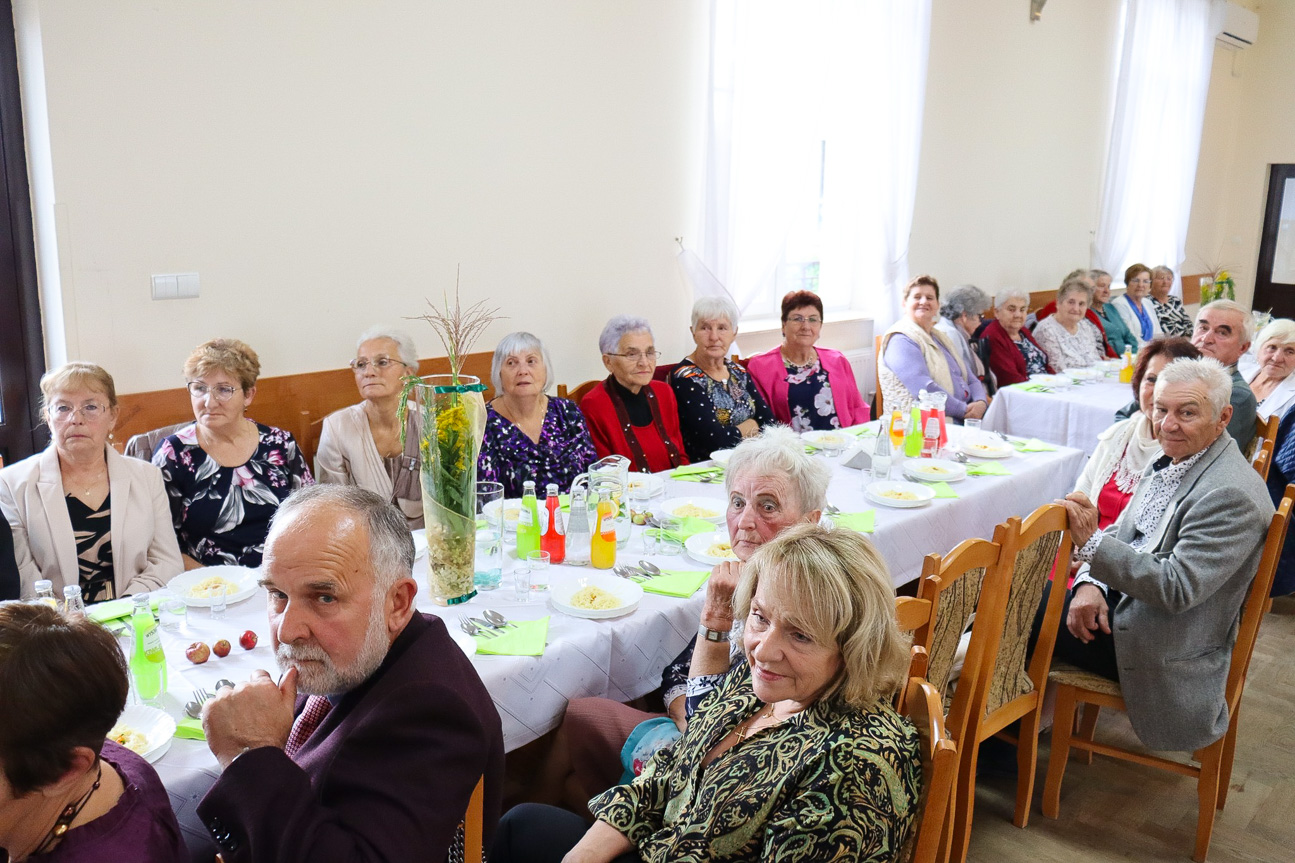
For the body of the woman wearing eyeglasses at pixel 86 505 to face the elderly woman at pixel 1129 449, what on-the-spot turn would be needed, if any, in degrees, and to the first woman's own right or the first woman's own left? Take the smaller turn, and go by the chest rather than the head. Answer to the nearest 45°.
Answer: approximately 90° to the first woman's own left

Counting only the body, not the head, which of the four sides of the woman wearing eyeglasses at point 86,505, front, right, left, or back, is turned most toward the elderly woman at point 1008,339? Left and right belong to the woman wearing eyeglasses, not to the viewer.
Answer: left

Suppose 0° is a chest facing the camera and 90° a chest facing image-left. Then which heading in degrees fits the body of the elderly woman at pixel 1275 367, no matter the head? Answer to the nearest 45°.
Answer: approximately 45°

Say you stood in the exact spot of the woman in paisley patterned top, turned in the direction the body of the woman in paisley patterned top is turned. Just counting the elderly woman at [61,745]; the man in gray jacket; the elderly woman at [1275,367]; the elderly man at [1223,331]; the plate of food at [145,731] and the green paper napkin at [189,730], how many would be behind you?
3

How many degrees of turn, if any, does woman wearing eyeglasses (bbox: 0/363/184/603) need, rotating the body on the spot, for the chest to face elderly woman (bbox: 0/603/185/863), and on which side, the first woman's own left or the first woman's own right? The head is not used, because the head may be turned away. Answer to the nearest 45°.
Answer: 0° — they already face them

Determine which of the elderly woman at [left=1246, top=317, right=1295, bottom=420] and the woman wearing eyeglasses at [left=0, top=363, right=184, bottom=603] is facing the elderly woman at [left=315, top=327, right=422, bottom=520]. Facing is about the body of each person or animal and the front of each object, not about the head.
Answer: the elderly woman at [left=1246, top=317, right=1295, bottom=420]

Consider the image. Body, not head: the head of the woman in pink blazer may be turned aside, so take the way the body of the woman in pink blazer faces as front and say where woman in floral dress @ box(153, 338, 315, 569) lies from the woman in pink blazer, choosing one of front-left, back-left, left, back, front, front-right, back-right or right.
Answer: front-right

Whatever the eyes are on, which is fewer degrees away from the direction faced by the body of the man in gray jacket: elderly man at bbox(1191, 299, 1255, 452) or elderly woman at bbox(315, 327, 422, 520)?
the elderly woman
